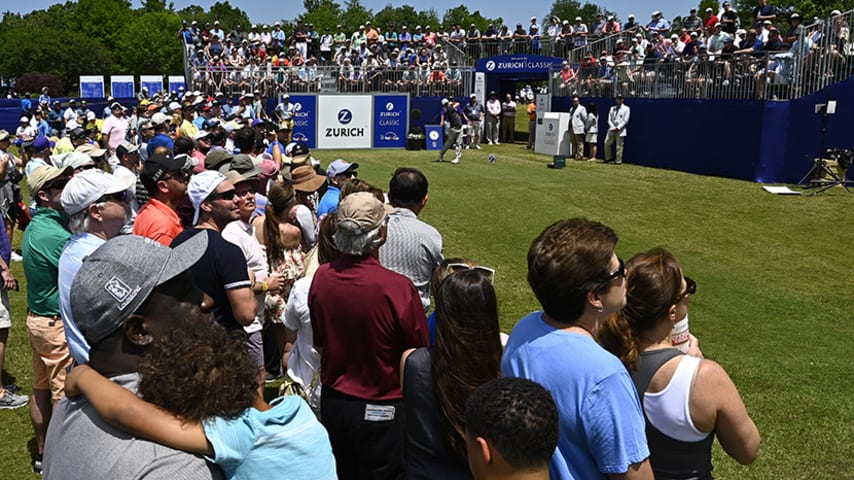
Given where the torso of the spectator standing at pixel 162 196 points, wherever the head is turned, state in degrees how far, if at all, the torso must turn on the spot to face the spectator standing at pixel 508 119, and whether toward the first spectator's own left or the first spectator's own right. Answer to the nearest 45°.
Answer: approximately 45° to the first spectator's own left

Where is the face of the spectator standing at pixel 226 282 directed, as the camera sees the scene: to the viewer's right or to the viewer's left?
to the viewer's right

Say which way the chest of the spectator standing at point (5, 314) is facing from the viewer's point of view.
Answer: to the viewer's right

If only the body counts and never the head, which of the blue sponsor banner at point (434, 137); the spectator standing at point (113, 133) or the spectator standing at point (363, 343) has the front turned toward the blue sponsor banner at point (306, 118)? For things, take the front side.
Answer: the spectator standing at point (363, 343)

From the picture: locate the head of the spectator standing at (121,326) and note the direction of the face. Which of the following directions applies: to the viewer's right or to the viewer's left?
to the viewer's right

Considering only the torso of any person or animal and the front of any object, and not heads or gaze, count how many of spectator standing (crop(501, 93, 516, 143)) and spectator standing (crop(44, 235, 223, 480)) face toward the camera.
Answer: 1

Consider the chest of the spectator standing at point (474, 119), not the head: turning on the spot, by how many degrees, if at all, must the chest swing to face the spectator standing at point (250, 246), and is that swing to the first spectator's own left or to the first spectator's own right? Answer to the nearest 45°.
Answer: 0° — they already face them

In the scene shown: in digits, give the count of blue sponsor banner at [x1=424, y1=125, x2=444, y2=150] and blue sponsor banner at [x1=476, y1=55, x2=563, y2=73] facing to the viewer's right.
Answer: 0

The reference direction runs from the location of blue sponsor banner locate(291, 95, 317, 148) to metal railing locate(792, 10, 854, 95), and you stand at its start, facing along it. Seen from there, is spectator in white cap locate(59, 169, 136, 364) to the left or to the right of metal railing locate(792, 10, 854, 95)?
right

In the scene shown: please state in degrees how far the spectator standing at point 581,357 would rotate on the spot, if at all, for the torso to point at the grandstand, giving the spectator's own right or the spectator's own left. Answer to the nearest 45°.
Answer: approximately 45° to the spectator's own left

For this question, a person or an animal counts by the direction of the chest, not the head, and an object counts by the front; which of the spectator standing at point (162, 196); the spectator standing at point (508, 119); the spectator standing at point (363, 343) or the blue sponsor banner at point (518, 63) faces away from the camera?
the spectator standing at point (363, 343)
